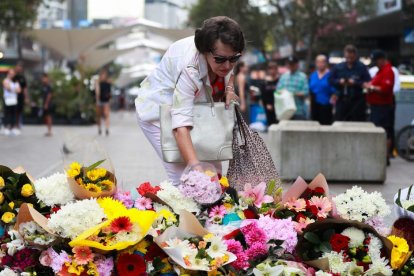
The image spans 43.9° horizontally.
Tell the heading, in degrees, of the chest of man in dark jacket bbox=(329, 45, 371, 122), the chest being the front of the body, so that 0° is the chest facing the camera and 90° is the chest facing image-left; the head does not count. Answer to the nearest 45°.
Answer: approximately 0°

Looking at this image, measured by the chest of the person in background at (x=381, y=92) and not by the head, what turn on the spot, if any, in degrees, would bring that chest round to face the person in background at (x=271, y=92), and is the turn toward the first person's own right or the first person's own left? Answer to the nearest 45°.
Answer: approximately 45° to the first person's own right

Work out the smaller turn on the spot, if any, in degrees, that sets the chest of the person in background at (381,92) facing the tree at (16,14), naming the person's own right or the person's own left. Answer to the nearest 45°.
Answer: approximately 45° to the person's own right

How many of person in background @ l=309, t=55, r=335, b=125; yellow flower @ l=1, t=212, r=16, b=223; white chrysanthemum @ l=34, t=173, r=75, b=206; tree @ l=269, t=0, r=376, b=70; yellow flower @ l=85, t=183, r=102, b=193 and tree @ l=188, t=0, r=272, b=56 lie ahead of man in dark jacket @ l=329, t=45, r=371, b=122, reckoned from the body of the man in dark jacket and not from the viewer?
3
